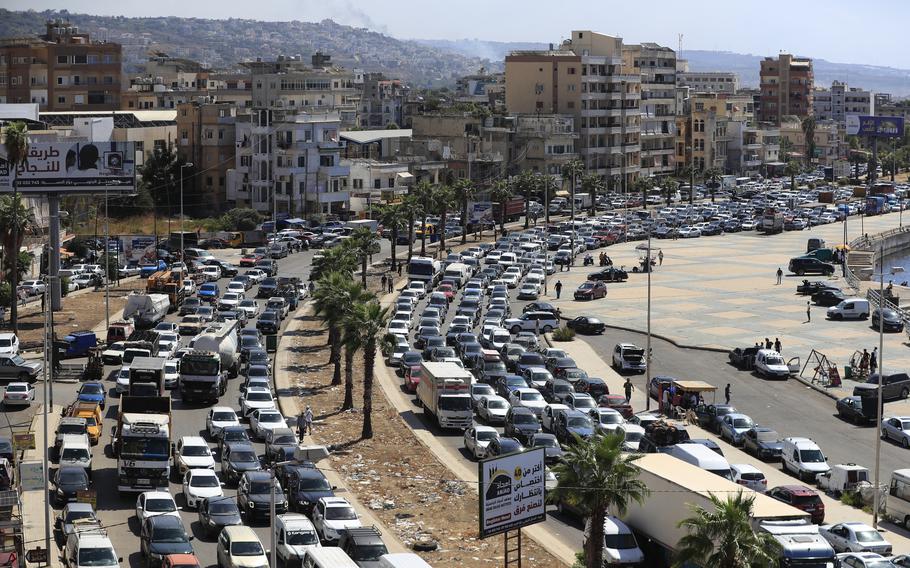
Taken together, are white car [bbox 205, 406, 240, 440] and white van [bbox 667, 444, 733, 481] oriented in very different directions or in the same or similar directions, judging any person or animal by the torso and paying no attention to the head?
same or similar directions

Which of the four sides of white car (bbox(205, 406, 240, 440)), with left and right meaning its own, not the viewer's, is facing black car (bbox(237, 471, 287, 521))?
front

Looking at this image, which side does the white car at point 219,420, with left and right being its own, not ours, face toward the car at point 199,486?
front

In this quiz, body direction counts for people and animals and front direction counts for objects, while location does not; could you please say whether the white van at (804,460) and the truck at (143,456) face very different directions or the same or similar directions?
same or similar directions

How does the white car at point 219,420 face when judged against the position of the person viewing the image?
facing the viewer

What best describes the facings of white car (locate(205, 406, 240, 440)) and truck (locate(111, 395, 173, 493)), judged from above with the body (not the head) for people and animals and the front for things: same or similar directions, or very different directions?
same or similar directions

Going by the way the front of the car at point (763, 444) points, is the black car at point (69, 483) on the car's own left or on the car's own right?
on the car's own right

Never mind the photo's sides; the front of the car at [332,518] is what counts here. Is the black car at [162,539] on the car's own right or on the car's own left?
on the car's own right

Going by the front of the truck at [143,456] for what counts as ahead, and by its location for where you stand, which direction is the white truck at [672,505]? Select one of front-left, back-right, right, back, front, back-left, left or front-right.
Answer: front-left

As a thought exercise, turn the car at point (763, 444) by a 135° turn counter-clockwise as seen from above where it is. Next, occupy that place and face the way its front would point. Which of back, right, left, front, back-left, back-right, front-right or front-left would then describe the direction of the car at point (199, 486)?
back-left

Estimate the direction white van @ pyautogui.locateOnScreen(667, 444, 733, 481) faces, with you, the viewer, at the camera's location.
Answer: facing the viewer and to the right of the viewer

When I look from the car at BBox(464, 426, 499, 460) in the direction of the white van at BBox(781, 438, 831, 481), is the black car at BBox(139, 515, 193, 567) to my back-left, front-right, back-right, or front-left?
back-right

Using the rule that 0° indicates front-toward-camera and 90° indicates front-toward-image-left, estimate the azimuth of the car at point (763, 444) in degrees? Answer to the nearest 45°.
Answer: approximately 315°

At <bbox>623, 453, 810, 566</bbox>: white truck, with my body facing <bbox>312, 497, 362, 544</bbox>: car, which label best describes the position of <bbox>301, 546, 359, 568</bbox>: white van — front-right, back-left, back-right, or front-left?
front-left
